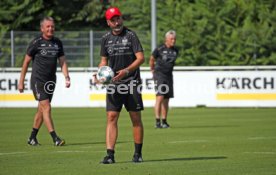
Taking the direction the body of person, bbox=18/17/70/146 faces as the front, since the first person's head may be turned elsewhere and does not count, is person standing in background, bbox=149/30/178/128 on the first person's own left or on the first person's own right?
on the first person's own left

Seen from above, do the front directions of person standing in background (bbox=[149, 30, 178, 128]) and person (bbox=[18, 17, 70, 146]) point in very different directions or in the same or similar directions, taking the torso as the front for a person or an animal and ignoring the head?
same or similar directions

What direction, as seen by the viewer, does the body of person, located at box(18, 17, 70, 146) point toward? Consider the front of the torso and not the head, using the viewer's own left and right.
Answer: facing the viewer and to the right of the viewer

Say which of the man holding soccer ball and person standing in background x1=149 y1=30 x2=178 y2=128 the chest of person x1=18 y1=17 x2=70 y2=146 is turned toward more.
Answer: the man holding soccer ball

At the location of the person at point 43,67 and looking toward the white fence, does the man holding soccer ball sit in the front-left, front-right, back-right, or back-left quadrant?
back-right

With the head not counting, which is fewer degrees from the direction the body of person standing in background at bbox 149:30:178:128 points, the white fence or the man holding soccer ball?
the man holding soccer ball

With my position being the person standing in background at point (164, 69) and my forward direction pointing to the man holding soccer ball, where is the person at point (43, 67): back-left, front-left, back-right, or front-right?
front-right

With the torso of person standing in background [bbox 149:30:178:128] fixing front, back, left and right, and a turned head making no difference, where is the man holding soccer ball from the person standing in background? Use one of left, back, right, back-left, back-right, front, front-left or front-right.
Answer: front-right
